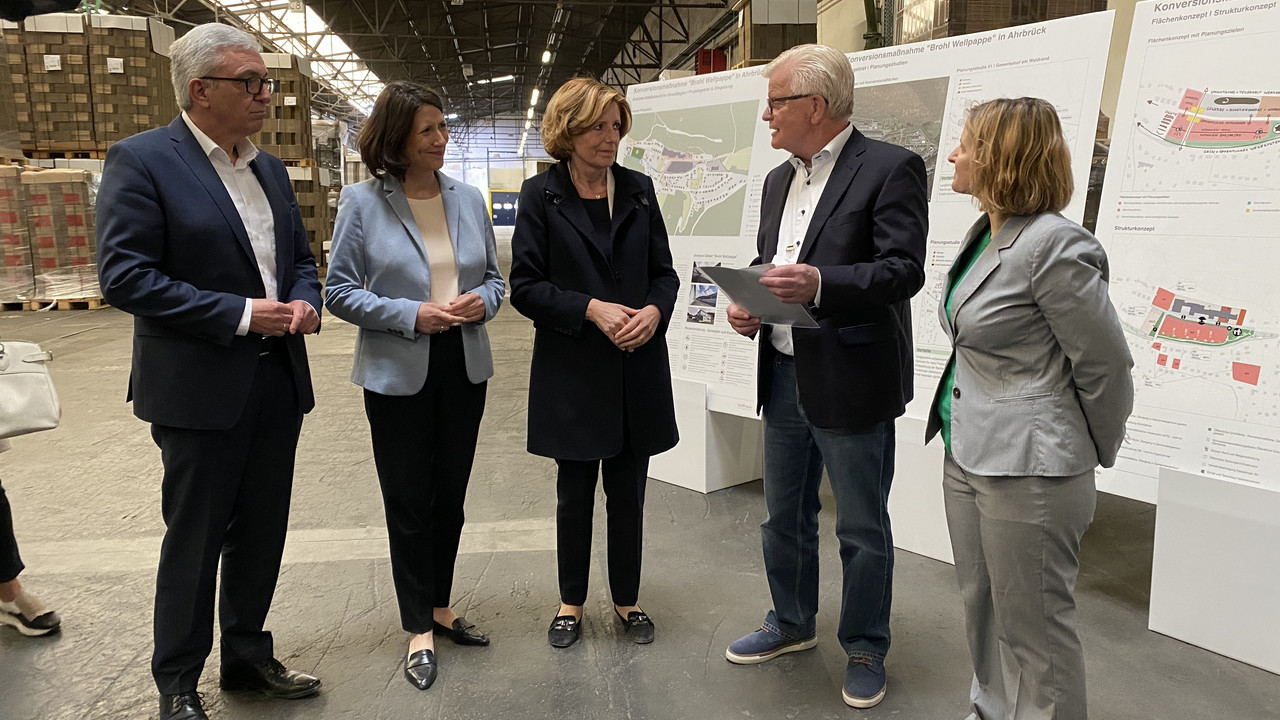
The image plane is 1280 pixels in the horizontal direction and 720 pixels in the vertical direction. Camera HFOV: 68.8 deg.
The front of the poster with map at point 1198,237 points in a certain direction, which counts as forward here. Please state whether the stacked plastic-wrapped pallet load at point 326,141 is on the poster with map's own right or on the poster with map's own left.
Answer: on the poster with map's own right

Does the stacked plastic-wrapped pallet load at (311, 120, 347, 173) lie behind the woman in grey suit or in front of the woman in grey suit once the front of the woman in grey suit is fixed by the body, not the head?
in front

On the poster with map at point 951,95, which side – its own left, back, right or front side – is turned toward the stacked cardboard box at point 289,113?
right

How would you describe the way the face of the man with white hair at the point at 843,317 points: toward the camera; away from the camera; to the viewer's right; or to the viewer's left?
to the viewer's left

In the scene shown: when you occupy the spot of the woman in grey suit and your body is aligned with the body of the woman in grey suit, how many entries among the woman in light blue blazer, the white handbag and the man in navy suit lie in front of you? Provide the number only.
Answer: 3

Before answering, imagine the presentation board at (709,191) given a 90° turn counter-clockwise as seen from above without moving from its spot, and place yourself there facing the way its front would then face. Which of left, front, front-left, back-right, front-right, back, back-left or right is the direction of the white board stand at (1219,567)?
front

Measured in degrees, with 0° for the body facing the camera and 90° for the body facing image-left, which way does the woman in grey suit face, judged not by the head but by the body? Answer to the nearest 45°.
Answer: approximately 90°

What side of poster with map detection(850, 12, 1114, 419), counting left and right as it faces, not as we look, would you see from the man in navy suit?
front

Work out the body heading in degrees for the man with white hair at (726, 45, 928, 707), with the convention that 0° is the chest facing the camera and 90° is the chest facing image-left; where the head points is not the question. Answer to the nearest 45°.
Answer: approximately 45°

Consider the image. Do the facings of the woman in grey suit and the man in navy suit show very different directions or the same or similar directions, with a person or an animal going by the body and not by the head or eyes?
very different directions

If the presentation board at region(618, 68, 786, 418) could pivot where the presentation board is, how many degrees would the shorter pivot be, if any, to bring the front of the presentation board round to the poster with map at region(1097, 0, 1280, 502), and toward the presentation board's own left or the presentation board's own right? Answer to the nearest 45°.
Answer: approximately 90° to the presentation board's own left

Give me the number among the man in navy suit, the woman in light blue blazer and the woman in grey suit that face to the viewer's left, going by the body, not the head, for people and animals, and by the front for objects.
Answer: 1

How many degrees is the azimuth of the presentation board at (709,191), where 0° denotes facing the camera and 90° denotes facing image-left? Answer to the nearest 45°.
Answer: approximately 45°
